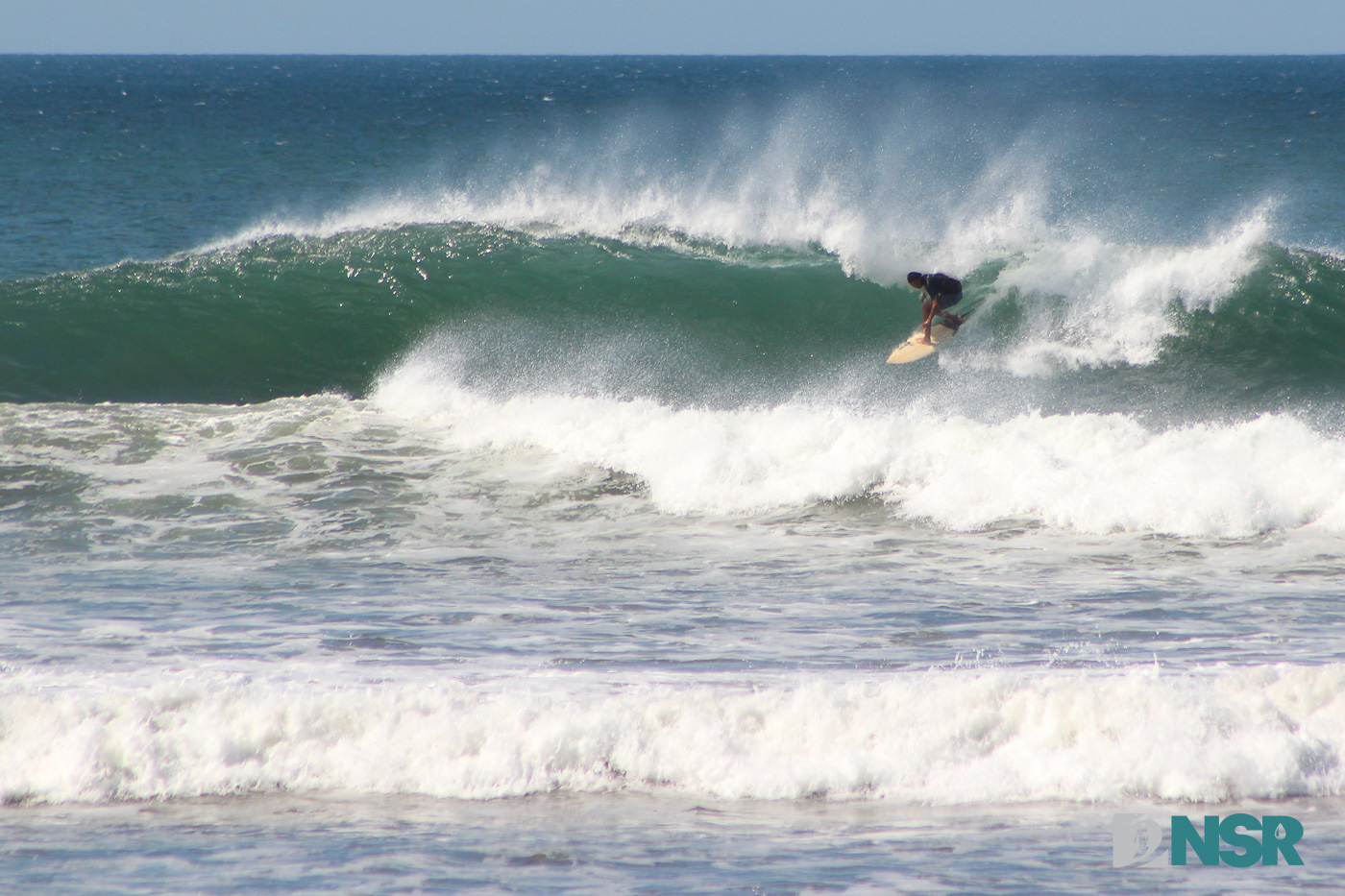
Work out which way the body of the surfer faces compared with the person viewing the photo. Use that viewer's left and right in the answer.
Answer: facing to the left of the viewer
